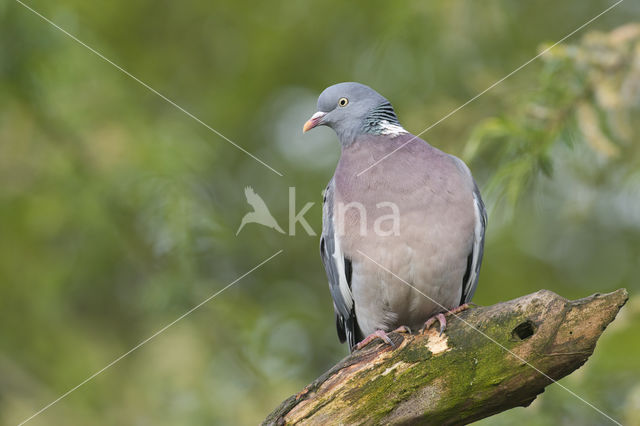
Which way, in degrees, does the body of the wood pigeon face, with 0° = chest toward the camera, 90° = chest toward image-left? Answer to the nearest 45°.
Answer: approximately 0°
